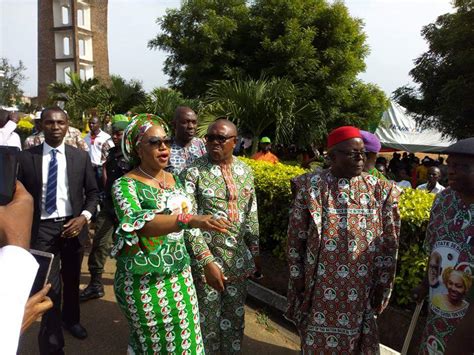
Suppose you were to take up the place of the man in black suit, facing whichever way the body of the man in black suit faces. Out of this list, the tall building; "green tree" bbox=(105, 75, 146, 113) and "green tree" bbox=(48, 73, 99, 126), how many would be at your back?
3

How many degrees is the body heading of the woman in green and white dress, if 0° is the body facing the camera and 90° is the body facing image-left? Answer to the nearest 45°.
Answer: approximately 315°

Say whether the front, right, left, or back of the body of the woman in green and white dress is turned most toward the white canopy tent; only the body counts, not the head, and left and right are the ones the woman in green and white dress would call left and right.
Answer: left

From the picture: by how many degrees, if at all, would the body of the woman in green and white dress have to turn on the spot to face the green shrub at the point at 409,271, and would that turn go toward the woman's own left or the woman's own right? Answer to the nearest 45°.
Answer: approximately 45° to the woman's own left

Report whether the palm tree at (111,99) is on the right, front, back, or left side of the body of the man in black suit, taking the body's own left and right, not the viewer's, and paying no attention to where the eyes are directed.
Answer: back

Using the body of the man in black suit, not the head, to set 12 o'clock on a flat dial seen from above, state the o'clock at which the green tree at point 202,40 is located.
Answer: The green tree is roughly at 7 o'clock from the man in black suit.

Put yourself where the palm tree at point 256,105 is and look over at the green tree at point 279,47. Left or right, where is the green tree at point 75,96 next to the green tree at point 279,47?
left

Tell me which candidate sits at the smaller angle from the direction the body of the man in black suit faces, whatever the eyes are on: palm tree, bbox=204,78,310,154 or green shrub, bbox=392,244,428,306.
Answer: the green shrub

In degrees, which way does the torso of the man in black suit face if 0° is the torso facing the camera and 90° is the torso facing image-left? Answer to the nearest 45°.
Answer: approximately 0°
